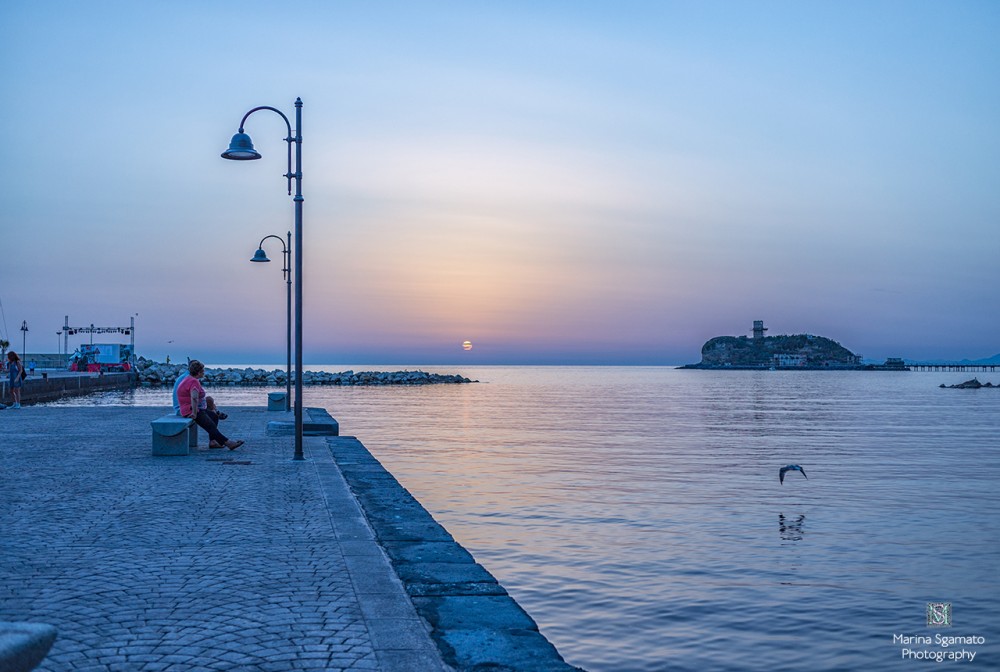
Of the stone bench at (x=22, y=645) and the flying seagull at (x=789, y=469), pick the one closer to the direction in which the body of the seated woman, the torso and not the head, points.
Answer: the flying seagull

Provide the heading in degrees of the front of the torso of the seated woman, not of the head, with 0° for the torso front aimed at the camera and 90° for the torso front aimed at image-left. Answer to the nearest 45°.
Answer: approximately 270°

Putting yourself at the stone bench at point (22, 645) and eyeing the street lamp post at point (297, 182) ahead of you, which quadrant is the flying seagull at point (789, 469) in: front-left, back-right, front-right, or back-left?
front-right

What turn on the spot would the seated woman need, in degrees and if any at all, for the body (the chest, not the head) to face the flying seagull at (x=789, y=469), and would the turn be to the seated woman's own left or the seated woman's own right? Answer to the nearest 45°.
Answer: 0° — they already face it

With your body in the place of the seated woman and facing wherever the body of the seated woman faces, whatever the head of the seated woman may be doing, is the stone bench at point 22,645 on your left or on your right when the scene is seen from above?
on your right

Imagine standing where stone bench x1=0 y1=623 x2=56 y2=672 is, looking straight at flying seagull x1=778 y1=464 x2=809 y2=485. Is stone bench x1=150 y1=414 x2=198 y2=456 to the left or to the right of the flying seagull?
left

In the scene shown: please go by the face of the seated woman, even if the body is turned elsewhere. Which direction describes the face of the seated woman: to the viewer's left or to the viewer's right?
to the viewer's right

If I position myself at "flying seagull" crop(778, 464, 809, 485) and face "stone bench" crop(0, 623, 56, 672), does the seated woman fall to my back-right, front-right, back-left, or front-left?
front-right
